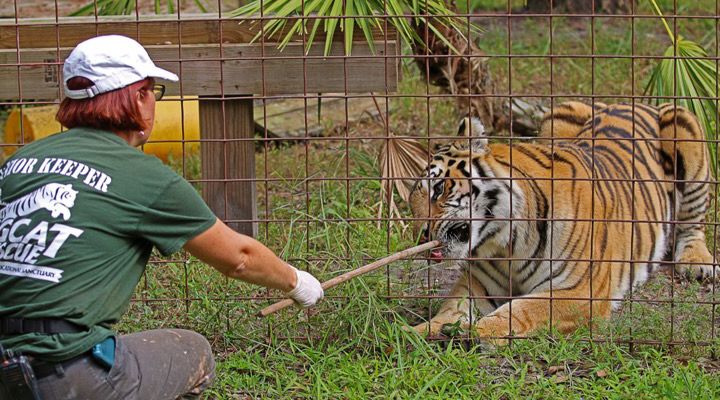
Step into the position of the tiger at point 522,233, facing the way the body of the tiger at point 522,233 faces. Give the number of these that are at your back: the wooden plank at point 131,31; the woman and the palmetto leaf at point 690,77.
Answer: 1

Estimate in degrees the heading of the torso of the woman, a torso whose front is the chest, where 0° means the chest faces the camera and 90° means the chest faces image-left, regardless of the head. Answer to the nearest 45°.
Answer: approximately 225°

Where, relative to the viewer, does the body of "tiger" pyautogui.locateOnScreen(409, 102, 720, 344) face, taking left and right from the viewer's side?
facing the viewer and to the left of the viewer

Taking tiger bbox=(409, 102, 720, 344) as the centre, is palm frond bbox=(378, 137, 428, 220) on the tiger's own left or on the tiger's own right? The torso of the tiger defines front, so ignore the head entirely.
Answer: on the tiger's own right

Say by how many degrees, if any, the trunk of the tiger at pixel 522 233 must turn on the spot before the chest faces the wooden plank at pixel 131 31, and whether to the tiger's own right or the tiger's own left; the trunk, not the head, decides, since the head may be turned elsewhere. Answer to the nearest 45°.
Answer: approximately 45° to the tiger's own right

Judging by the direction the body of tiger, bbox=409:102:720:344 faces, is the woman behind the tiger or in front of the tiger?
in front

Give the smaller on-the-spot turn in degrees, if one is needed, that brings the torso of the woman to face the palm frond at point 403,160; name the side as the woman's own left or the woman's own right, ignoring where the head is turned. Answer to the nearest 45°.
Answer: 0° — they already face it

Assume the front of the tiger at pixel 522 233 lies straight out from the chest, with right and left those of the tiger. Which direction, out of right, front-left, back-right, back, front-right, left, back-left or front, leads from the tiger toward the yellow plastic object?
right

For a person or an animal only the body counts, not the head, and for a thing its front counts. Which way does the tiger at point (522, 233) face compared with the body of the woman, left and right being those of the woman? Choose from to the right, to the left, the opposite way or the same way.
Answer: the opposite way

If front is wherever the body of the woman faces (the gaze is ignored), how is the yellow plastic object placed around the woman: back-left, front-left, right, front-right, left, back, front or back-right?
front-left

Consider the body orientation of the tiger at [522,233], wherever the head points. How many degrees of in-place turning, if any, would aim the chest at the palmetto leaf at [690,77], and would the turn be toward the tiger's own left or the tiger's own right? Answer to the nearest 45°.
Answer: approximately 180°

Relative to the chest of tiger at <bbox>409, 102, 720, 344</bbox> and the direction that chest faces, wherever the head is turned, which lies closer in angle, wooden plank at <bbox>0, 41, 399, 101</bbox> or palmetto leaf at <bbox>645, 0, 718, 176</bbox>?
the wooden plank

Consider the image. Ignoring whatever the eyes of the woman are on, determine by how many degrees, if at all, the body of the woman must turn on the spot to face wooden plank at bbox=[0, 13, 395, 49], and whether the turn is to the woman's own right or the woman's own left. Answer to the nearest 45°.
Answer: approximately 45° to the woman's own left

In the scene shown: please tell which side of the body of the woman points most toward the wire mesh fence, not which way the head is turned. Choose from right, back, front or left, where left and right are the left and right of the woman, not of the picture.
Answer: front
